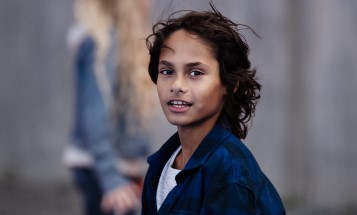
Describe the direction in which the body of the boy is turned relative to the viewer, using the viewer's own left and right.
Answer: facing the viewer and to the left of the viewer

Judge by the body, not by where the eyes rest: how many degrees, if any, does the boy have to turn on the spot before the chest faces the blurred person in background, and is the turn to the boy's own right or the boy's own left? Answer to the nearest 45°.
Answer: approximately 135° to the boy's own right
